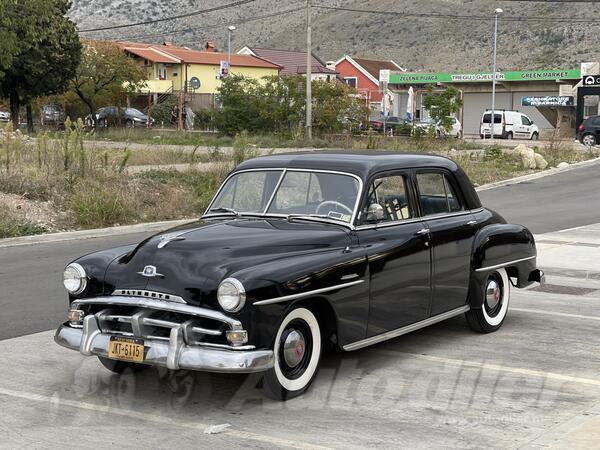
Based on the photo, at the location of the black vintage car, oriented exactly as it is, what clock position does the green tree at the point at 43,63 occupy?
The green tree is roughly at 4 o'clock from the black vintage car.

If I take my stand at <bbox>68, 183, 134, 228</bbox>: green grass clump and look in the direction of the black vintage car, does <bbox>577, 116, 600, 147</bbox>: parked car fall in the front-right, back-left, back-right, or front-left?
back-left

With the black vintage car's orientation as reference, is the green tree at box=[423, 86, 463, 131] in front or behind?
behind

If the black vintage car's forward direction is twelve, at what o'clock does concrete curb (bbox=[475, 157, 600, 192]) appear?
The concrete curb is roughly at 5 o'clock from the black vintage car.

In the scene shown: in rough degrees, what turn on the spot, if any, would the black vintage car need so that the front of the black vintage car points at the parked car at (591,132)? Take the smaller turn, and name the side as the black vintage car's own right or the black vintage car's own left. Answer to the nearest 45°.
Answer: approximately 135° to the black vintage car's own right

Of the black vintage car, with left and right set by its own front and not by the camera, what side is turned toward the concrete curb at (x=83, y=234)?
right

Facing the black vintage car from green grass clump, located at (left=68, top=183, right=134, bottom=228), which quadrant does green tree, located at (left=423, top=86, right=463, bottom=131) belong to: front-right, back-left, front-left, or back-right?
back-left

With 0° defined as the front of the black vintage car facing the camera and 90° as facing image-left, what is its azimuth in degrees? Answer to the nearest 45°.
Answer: approximately 45°
